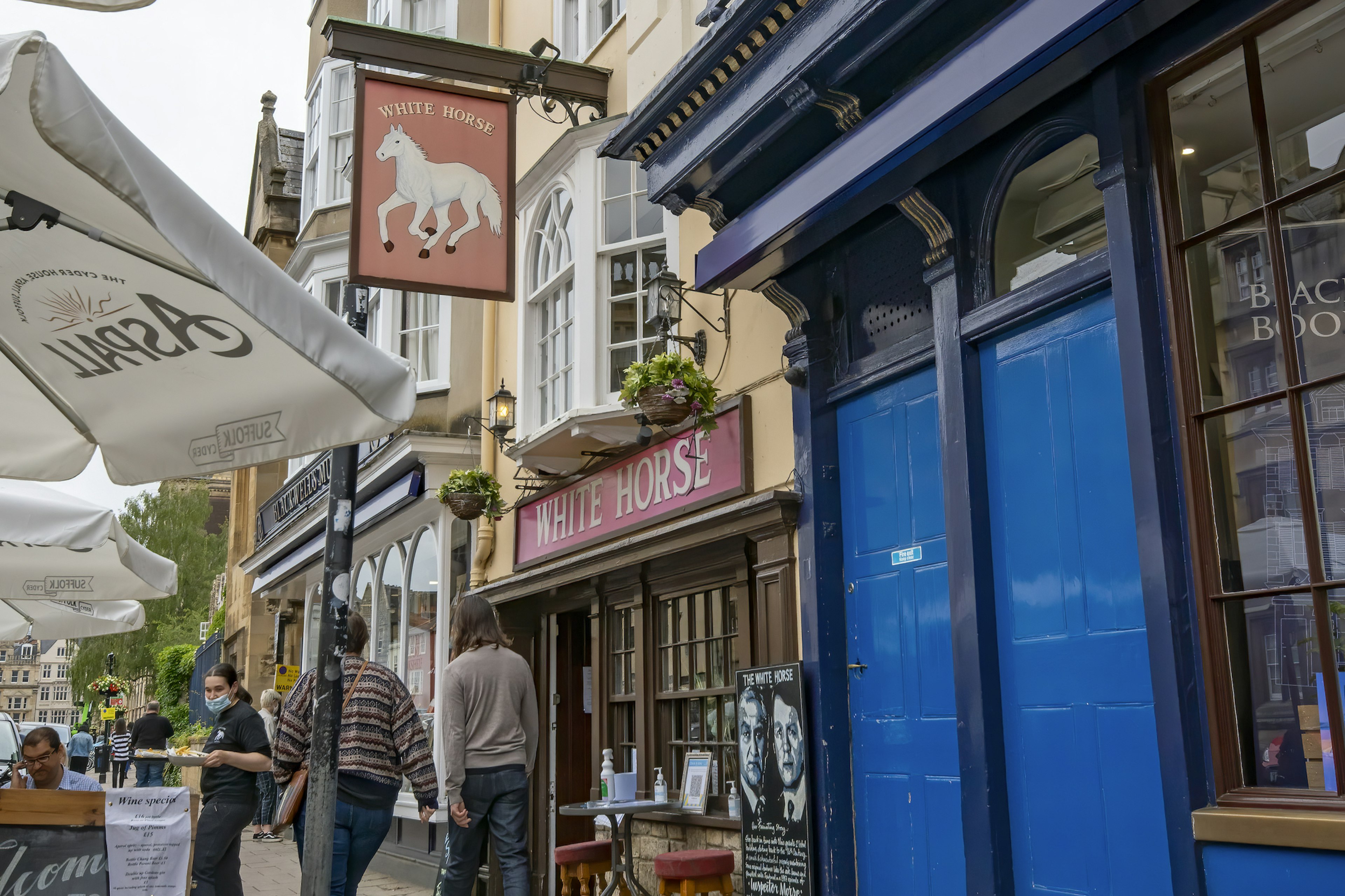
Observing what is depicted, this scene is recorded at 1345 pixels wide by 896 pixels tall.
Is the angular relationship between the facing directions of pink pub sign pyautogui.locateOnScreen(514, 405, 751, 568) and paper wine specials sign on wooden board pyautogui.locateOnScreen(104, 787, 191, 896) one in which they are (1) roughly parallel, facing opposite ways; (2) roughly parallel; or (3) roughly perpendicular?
roughly perpendicular

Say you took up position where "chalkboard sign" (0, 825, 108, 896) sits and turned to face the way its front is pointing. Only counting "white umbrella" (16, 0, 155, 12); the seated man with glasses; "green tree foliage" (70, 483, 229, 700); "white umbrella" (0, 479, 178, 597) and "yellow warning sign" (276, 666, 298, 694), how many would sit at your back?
4

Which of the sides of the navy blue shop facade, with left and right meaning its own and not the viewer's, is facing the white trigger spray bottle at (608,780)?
right

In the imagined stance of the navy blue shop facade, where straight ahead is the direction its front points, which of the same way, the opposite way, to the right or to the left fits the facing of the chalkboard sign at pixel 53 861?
to the left

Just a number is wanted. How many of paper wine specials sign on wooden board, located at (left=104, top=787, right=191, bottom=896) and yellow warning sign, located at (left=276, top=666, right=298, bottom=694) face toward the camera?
2

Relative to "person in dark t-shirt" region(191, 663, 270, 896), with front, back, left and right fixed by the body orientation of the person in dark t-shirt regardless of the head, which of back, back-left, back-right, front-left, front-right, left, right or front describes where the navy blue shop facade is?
left

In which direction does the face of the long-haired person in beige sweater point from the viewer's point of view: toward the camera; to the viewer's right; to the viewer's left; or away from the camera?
away from the camera

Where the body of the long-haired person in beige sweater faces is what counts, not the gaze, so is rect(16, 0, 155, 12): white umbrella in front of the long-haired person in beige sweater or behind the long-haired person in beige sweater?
behind

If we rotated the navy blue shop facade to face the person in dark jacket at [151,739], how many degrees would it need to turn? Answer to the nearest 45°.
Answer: approximately 90° to its right

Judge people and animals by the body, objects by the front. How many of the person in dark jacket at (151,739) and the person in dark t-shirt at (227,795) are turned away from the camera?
1

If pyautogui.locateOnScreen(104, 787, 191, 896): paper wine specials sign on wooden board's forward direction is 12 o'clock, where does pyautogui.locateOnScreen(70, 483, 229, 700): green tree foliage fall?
The green tree foliage is roughly at 6 o'clock from the paper wine specials sign on wooden board.

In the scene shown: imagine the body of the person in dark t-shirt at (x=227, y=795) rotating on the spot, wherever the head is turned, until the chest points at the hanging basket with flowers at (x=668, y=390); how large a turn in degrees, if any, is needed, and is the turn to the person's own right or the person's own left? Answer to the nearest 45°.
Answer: approximately 135° to the person's own left

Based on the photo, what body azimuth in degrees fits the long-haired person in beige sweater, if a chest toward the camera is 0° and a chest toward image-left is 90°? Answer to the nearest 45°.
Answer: approximately 180°
